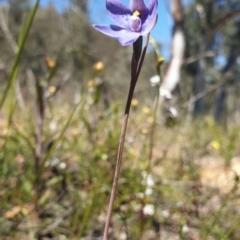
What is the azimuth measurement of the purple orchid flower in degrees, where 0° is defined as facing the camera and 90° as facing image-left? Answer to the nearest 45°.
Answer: approximately 0°
